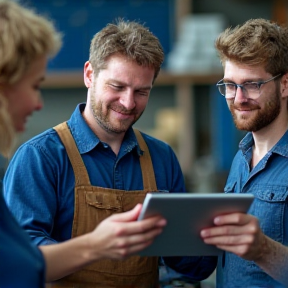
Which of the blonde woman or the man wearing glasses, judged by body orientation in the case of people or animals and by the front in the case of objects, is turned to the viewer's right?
the blonde woman

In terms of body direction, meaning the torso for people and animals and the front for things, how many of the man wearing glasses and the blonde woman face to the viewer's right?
1

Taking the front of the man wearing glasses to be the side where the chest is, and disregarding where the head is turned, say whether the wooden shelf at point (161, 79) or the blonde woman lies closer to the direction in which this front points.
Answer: the blonde woman

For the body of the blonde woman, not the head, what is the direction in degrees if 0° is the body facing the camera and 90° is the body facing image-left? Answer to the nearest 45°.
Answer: approximately 270°

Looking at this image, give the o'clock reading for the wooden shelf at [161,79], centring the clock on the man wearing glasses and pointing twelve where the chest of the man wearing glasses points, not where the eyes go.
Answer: The wooden shelf is roughly at 4 o'clock from the man wearing glasses.

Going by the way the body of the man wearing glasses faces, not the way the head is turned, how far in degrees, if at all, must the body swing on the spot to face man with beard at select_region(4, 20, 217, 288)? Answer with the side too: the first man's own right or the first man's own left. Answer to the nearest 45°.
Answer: approximately 45° to the first man's own right

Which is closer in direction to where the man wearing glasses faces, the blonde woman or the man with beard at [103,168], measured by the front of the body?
the blonde woman

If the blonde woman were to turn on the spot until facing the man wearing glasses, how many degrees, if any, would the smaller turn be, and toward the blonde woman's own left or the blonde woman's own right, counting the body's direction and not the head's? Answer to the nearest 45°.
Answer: approximately 45° to the blonde woman's own left

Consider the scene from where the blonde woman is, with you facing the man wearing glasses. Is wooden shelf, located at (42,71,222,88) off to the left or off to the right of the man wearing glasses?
left

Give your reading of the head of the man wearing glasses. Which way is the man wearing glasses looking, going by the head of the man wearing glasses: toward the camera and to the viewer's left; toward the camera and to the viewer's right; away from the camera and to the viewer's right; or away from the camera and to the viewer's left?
toward the camera and to the viewer's left

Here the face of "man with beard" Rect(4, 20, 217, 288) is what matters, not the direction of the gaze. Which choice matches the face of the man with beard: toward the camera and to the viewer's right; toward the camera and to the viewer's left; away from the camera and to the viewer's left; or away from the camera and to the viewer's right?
toward the camera and to the viewer's right

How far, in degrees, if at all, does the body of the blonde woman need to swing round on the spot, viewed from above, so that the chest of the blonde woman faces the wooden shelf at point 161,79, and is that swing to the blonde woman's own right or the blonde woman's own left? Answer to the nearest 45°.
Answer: approximately 90° to the blonde woman's own left

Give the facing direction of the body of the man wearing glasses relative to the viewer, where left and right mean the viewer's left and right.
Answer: facing the viewer and to the left of the viewer

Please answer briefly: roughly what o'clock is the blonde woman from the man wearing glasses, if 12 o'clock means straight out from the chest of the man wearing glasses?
The blonde woman is roughly at 12 o'clock from the man wearing glasses.
